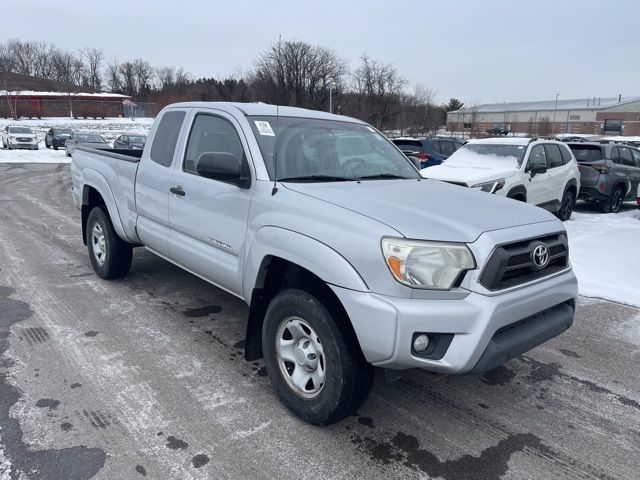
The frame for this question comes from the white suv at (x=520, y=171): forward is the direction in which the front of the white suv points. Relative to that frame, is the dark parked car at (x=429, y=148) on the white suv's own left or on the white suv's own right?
on the white suv's own right

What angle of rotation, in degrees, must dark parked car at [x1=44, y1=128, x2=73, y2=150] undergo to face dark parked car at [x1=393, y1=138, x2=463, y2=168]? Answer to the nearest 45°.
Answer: approximately 45° to its left

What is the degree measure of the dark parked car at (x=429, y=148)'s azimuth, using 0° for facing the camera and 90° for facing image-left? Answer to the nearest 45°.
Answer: approximately 225°

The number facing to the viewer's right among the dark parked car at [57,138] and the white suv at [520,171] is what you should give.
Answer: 0

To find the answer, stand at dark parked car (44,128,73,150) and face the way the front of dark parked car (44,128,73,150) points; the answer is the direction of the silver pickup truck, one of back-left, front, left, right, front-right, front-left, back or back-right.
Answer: front-left

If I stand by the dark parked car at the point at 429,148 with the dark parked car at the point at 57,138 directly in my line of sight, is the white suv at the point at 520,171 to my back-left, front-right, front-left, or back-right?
back-left

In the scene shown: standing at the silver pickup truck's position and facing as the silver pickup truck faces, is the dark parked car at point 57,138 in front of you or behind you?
behind

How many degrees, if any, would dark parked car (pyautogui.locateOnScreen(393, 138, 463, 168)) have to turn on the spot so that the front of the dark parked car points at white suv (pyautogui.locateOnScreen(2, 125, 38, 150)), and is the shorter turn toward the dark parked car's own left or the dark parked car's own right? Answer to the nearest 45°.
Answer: approximately 90° to the dark parked car's own left
